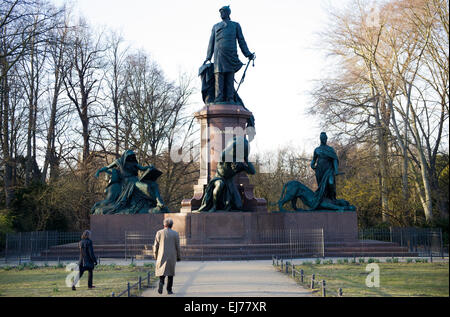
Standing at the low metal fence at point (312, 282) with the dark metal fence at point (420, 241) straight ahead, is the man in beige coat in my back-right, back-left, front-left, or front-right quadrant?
back-left

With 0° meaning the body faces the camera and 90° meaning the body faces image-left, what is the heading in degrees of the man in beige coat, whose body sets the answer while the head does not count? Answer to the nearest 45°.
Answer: approximately 180°

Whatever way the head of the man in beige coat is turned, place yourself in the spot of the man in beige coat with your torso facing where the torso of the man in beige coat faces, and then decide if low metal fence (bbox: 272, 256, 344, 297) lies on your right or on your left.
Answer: on your right

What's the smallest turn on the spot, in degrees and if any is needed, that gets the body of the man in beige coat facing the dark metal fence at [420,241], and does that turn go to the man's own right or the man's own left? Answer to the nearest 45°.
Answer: approximately 45° to the man's own right

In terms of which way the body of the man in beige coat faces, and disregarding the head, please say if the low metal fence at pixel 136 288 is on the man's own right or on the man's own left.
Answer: on the man's own left

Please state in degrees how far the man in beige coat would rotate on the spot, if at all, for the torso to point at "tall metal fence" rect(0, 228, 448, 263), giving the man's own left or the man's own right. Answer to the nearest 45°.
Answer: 0° — they already face it
